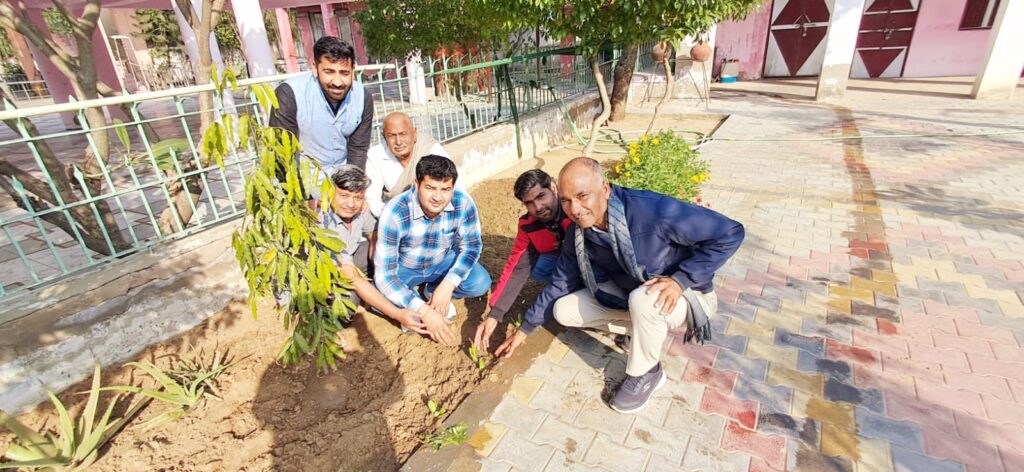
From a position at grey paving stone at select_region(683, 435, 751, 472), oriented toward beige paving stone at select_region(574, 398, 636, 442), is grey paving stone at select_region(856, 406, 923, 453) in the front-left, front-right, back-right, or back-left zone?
back-right

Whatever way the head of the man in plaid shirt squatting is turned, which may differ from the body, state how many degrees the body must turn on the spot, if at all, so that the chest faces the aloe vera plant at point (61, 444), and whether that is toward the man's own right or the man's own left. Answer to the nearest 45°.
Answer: approximately 90° to the man's own right

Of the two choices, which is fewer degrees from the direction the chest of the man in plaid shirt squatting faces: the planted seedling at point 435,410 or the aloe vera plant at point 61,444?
the planted seedling

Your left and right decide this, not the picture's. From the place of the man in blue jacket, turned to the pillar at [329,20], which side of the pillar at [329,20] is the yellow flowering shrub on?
right

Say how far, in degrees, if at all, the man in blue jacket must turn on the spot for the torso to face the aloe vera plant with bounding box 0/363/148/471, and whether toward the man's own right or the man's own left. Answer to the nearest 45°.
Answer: approximately 45° to the man's own right

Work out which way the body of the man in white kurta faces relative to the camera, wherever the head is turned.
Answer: toward the camera

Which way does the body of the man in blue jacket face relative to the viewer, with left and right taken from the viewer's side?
facing the viewer and to the left of the viewer

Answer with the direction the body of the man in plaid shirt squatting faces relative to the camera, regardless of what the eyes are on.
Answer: toward the camera

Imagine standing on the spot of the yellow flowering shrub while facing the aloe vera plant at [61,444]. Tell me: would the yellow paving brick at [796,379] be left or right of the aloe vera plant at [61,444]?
left

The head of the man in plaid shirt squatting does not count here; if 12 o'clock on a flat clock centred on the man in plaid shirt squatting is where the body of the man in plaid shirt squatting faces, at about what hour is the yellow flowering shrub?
The yellow flowering shrub is roughly at 8 o'clock from the man in plaid shirt squatting.

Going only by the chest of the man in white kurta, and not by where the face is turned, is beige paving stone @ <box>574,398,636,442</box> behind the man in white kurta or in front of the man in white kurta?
in front

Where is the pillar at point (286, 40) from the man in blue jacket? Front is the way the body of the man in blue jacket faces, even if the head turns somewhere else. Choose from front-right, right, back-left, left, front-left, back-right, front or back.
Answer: right

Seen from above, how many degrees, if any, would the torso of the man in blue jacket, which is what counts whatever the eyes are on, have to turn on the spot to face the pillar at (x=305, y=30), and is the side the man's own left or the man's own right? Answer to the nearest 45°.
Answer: approximately 90° to the man's own right

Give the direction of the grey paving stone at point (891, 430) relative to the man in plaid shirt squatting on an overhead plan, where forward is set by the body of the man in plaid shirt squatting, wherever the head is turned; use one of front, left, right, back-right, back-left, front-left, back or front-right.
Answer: front-left

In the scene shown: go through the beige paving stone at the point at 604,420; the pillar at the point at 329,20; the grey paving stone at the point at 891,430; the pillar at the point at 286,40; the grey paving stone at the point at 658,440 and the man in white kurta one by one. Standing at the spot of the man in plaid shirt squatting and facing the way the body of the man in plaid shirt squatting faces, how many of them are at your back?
3
